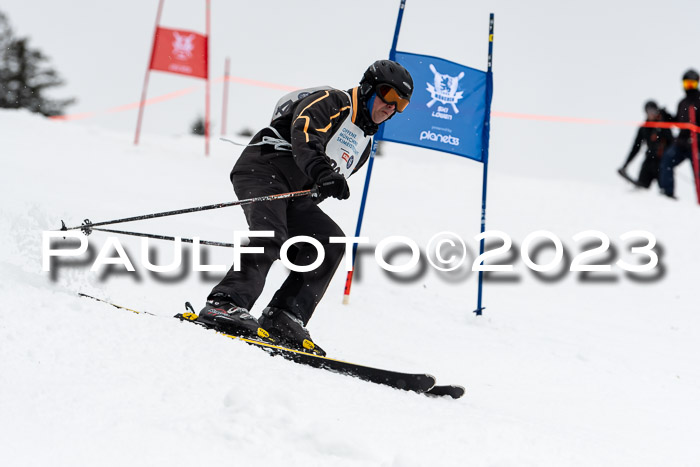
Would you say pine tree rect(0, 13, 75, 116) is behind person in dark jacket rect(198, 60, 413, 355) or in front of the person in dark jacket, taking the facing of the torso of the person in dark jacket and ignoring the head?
behind

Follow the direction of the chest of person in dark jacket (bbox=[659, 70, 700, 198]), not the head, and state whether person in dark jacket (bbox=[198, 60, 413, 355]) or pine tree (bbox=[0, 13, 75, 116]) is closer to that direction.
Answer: the person in dark jacket

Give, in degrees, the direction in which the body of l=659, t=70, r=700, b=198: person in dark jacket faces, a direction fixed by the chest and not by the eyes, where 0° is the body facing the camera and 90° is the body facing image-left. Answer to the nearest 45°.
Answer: approximately 45°

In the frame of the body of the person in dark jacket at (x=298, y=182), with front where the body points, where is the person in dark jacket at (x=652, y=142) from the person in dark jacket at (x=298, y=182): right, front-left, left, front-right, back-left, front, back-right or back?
left

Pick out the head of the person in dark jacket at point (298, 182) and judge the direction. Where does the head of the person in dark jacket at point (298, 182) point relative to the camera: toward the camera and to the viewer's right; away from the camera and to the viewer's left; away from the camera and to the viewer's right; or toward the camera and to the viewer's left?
toward the camera and to the viewer's right

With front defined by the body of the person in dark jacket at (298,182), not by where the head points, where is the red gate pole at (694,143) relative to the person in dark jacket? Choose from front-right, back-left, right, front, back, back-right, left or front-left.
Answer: left

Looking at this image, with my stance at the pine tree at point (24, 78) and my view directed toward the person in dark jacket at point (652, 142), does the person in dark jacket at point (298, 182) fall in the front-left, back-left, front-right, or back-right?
front-right

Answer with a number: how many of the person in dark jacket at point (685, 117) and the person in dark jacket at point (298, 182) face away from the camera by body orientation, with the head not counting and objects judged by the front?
0
